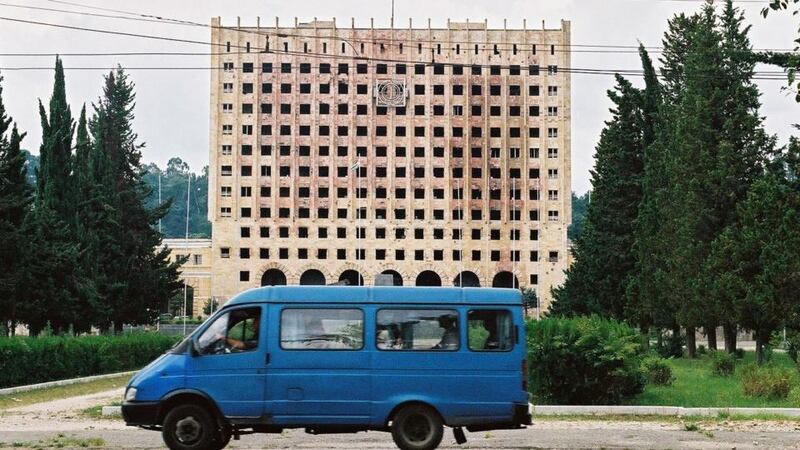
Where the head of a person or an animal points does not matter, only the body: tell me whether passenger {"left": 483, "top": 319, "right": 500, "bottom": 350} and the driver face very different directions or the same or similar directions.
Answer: same or similar directions

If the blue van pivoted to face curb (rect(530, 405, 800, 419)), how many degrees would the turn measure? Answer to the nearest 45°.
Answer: approximately 135° to its right

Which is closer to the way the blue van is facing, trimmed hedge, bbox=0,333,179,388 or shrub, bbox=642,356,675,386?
the trimmed hedge

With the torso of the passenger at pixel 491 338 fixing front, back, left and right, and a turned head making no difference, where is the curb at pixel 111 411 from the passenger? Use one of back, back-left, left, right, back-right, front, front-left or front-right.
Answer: front-right

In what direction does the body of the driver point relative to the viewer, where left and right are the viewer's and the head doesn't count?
facing to the left of the viewer

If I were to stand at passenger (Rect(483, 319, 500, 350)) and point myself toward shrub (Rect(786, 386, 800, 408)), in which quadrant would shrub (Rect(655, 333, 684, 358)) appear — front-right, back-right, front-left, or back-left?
front-left

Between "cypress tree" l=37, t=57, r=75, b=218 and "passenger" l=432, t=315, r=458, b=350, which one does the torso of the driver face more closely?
the cypress tree

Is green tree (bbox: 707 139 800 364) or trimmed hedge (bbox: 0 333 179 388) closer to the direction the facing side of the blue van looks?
the trimmed hedge

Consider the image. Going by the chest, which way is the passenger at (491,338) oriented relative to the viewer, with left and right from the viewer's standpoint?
facing to the left of the viewer

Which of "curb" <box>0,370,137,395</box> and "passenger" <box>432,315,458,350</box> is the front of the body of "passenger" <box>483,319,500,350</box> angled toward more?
the passenger

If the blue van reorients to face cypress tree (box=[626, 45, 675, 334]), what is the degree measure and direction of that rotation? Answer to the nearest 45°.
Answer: approximately 135° to its right

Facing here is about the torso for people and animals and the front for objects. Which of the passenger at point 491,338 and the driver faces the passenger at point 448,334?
the passenger at point 491,338

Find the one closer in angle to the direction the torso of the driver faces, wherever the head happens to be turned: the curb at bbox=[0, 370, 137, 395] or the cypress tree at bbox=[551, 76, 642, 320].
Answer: the curb
